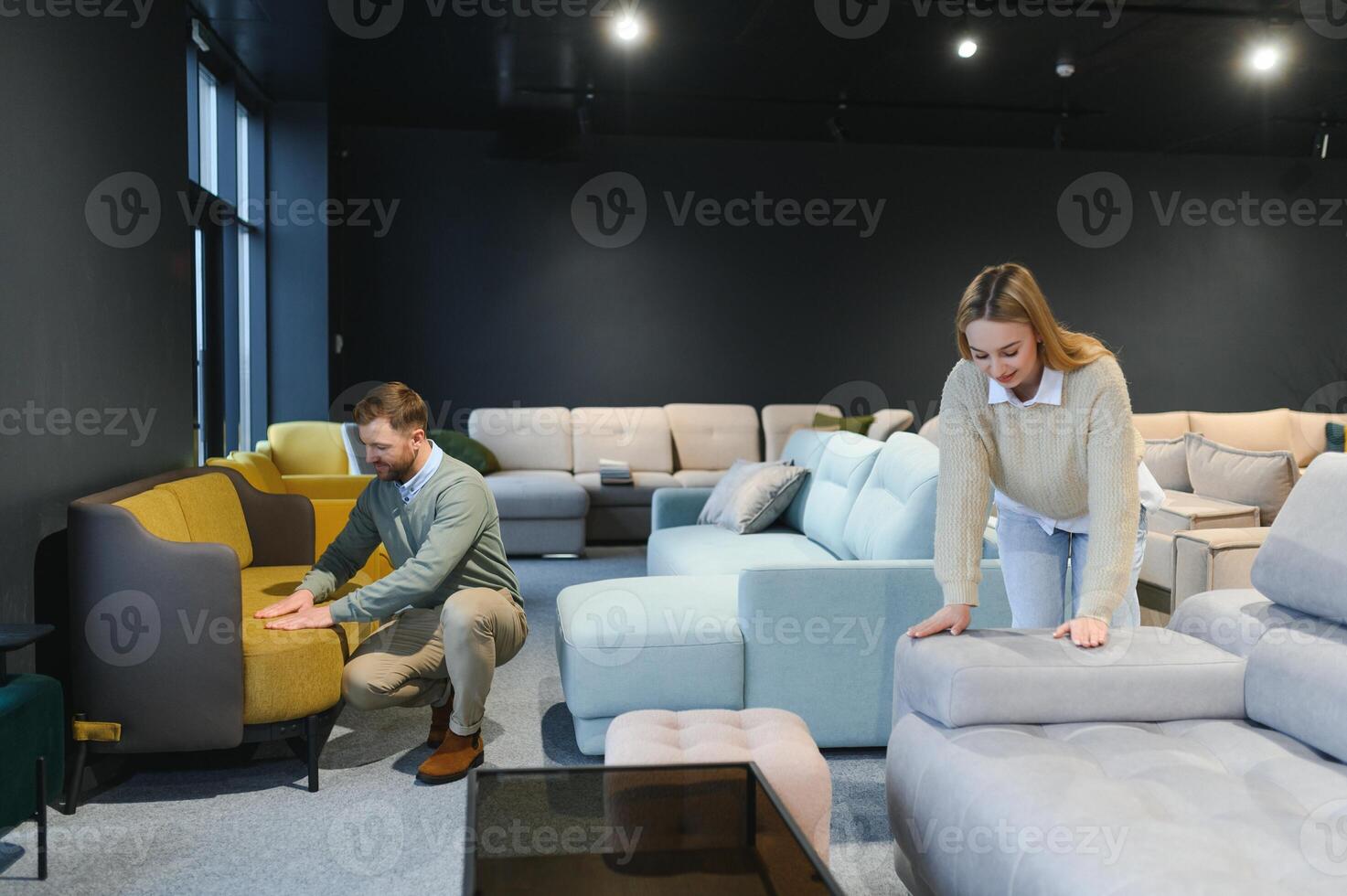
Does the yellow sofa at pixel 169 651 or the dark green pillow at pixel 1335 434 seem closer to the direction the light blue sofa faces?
the yellow sofa

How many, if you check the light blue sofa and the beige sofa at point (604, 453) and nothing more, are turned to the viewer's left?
1

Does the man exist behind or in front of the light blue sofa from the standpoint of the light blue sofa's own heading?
in front

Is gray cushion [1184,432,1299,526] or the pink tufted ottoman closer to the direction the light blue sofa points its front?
the pink tufted ottoman

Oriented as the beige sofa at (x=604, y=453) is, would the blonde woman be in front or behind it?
in front

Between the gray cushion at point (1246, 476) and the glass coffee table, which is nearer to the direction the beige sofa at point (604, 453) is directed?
the glass coffee table

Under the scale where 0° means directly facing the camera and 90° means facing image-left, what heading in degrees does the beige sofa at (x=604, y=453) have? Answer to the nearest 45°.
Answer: approximately 0°

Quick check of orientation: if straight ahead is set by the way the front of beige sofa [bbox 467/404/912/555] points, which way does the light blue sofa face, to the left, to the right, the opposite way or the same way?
to the right

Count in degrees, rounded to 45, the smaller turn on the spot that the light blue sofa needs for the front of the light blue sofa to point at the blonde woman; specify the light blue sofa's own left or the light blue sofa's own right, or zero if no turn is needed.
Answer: approximately 135° to the light blue sofa's own left

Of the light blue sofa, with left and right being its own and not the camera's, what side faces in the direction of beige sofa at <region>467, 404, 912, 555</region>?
right
